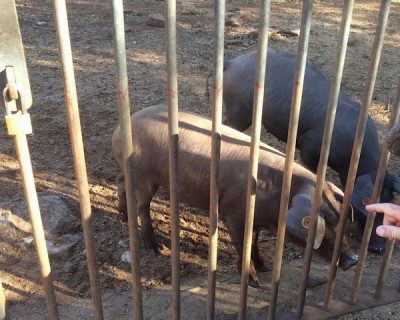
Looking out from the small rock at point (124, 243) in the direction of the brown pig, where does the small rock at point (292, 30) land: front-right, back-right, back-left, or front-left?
front-left

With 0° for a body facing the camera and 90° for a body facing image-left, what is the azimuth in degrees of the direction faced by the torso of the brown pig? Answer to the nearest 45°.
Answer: approximately 315°

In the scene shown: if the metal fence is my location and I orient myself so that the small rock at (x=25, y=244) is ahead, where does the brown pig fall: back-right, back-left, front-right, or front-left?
front-right

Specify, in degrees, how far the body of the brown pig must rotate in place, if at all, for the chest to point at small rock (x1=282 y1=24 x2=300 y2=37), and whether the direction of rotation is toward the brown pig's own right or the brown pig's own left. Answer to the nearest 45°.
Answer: approximately 135° to the brown pig's own left

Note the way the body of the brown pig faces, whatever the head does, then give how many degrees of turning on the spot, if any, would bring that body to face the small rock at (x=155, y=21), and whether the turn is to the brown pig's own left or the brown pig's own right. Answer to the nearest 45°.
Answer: approximately 135° to the brown pig's own left

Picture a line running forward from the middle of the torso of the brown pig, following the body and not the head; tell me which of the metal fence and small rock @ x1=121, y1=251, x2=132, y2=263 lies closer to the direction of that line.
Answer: the metal fence

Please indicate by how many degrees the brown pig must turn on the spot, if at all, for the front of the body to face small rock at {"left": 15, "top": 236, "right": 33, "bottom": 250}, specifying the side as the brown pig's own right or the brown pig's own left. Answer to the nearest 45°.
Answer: approximately 135° to the brown pig's own right

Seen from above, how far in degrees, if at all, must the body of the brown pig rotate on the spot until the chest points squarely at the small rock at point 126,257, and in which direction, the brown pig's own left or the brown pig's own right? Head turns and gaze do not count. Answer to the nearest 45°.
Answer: approximately 135° to the brown pig's own right
